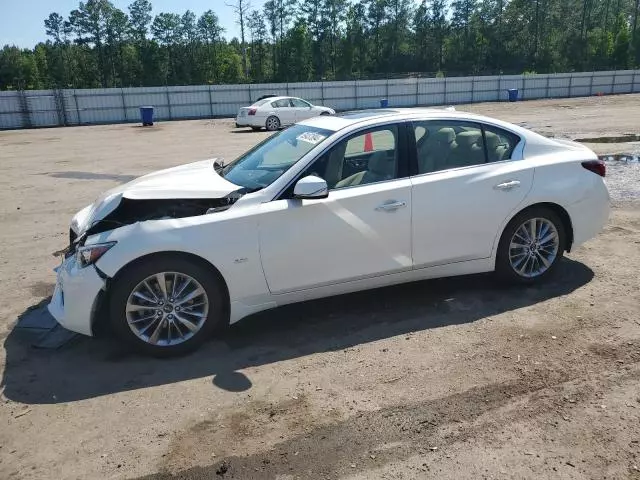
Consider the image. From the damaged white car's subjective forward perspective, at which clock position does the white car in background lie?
The white car in background is roughly at 3 o'clock from the damaged white car.

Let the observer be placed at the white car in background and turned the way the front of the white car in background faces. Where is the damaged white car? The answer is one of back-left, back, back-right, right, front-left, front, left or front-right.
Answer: back-right

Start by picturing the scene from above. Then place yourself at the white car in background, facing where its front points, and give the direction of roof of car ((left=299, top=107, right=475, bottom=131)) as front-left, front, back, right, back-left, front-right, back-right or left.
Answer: back-right

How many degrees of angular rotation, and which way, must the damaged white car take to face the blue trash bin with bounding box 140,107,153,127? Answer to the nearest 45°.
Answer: approximately 90° to its right

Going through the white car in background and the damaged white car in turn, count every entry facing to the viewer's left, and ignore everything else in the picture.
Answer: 1

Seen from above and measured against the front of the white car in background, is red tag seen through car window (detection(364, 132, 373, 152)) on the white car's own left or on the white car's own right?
on the white car's own right

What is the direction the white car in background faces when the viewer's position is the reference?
facing away from the viewer and to the right of the viewer

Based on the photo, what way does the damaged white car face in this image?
to the viewer's left
